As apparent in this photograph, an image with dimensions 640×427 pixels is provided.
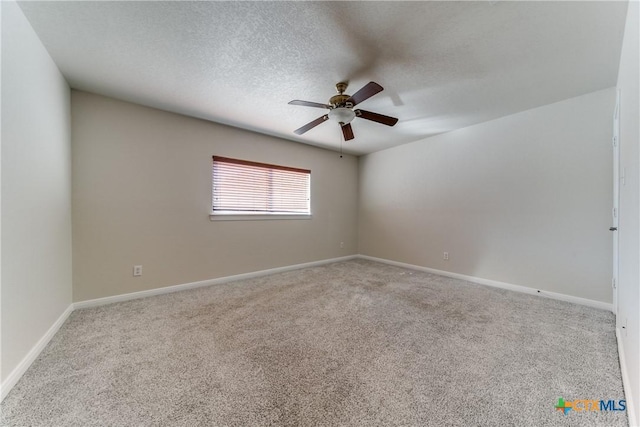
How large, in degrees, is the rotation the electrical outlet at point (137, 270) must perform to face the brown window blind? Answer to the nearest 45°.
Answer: approximately 90° to its left

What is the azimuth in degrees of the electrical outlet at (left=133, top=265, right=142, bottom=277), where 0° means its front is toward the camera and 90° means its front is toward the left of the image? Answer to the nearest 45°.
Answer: approximately 0°
